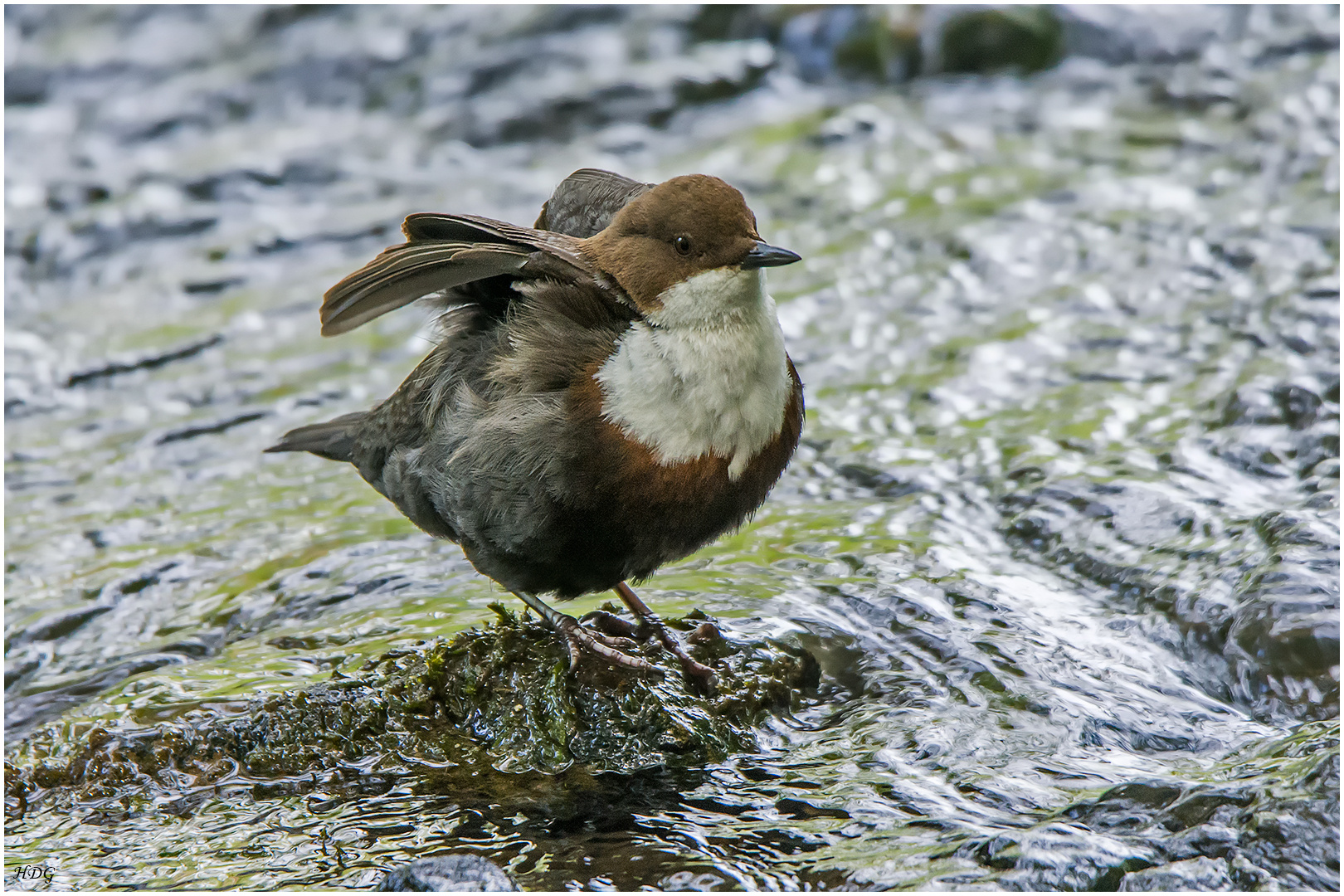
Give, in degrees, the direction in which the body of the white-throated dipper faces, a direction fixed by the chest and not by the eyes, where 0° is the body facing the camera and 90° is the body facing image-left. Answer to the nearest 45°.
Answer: approximately 315°
